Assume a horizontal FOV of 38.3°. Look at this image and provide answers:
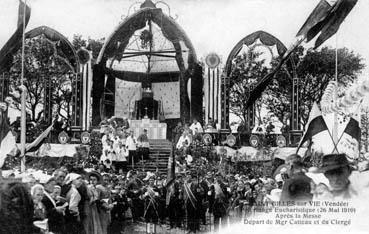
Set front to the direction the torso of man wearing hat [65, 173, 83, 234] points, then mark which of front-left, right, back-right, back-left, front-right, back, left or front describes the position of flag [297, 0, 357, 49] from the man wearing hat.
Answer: front

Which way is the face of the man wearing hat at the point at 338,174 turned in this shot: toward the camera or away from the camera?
toward the camera

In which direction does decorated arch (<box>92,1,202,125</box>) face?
toward the camera

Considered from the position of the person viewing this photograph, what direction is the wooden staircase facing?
facing the viewer

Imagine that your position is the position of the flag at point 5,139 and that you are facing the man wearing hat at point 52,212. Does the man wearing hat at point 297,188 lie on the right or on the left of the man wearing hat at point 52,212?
left

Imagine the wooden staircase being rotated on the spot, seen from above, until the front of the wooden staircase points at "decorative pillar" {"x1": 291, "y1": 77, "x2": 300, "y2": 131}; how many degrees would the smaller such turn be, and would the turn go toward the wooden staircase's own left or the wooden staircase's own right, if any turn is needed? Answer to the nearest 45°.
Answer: approximately 90° to the wooden staircase's own left
